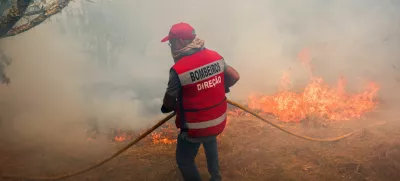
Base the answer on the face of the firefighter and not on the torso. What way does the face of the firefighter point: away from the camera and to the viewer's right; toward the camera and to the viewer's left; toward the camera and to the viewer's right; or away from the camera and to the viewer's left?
away from the camera and to the viewer's left

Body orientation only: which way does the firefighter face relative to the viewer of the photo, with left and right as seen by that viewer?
facing away from the viewer and to the left of the viewer
